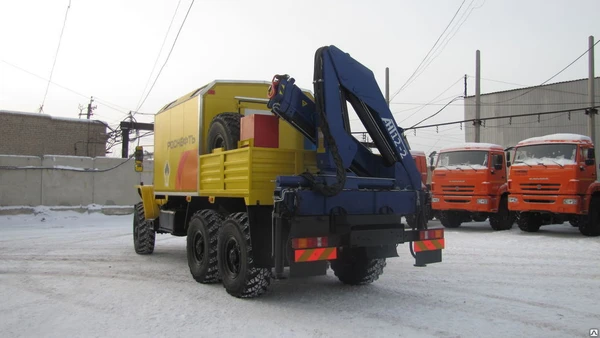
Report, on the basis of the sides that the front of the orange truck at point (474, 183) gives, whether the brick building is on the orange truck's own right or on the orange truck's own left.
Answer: on the orange truck's own right

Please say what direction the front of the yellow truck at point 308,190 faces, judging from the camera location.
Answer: facing away from the viewer and to the left of the viewer

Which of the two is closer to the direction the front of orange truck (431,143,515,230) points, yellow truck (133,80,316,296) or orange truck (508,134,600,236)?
the yellow truck

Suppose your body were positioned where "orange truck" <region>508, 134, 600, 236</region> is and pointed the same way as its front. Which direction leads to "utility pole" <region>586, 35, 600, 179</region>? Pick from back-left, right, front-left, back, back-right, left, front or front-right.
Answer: back-right

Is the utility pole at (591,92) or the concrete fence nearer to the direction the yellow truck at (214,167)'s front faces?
the concrete fence

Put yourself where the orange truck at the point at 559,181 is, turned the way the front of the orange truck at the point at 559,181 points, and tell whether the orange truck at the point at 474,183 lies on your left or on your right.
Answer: on your right

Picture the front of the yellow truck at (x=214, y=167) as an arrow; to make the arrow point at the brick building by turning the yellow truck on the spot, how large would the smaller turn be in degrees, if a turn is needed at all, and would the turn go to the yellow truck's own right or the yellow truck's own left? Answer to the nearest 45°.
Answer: approximately 45° to the yellow truck's own right

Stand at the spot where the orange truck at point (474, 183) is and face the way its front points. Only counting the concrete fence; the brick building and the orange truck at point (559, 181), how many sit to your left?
1

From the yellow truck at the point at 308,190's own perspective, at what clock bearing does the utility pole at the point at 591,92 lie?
The utility pole is roughly at 3 o'clock from the yellow truck.

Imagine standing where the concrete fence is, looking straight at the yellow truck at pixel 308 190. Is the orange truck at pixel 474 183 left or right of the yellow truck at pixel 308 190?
left

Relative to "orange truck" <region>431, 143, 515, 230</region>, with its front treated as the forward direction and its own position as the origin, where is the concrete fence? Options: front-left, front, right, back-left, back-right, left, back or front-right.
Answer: front-right

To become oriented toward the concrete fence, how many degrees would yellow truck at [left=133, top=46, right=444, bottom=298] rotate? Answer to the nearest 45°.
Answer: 0° — it already faces it

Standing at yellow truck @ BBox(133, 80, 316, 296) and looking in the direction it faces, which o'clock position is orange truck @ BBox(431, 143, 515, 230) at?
The orange truck is roughly at 3 o'clock from the yellow truck.
